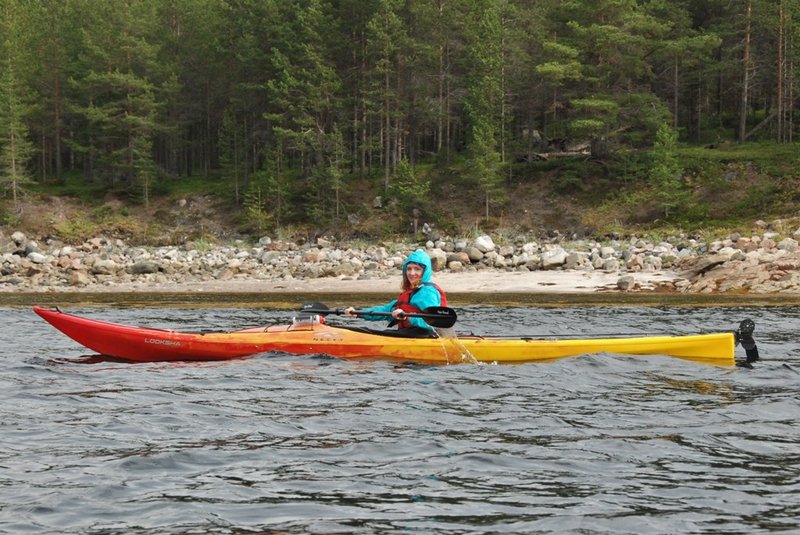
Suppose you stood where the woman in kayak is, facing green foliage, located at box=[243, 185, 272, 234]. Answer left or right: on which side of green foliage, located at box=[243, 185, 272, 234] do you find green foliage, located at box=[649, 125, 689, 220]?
right

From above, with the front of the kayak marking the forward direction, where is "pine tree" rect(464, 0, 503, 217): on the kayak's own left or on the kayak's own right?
on the kayak's own right

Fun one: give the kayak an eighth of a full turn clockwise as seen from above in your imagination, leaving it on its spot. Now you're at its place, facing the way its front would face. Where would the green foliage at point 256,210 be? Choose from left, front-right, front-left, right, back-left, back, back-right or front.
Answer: front-right

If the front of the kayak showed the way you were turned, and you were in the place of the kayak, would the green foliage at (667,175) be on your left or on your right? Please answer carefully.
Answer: on your right

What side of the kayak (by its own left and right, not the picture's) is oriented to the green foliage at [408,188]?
right

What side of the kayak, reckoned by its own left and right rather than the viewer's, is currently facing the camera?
left
